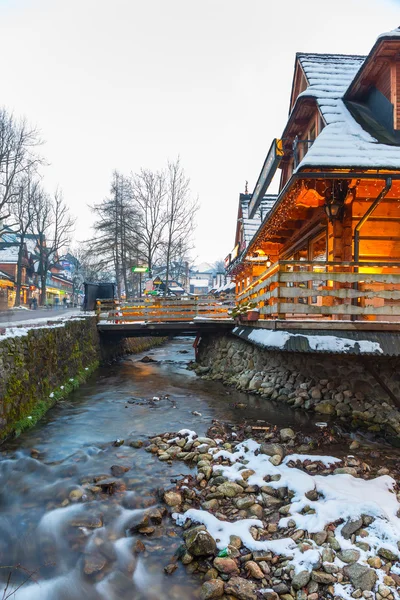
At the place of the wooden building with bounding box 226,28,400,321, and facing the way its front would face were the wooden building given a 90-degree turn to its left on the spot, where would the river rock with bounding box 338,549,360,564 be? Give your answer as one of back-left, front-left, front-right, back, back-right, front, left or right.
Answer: front

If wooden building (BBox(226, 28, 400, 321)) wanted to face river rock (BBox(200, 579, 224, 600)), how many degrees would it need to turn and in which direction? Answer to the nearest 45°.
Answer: approximately 90° to its left

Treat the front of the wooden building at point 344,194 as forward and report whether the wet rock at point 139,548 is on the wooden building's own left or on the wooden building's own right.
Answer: on the wooden building's own left

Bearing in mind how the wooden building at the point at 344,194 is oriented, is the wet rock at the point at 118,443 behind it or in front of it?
in front

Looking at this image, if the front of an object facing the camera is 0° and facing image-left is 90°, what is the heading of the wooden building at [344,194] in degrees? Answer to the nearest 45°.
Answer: approximately 90°

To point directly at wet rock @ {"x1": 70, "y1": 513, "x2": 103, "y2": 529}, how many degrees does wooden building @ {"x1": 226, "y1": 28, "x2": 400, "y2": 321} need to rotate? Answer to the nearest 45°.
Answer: approximately 45° to its left

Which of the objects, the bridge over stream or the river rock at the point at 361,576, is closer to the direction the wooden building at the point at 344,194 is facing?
the bridge over stream

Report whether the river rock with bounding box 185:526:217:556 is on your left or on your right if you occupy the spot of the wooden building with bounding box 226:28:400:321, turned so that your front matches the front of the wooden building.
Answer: on your left

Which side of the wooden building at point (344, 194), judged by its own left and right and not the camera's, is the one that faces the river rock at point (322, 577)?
left

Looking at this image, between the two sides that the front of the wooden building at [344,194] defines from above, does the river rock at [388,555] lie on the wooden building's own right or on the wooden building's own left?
on the wooden building's own left
